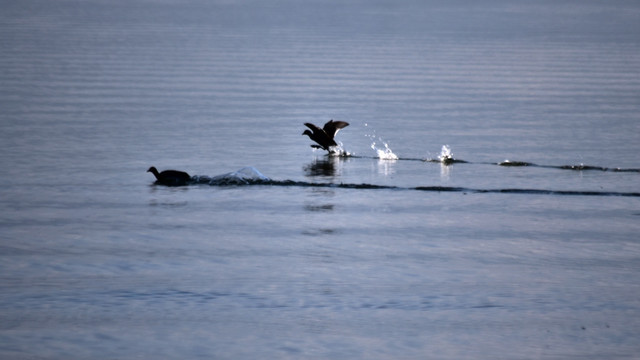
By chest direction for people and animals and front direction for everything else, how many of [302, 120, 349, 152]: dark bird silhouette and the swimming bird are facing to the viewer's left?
2

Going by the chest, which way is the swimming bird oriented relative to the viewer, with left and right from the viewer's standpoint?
facing to the left of the viewer

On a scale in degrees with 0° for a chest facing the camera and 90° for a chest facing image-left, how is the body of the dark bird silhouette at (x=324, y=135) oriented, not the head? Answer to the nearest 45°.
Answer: approximately 90°

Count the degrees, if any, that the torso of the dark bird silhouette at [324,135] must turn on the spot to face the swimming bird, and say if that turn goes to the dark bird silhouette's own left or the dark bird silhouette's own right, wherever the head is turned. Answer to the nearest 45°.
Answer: approximately 45° to the dark bird silhouette's own left
